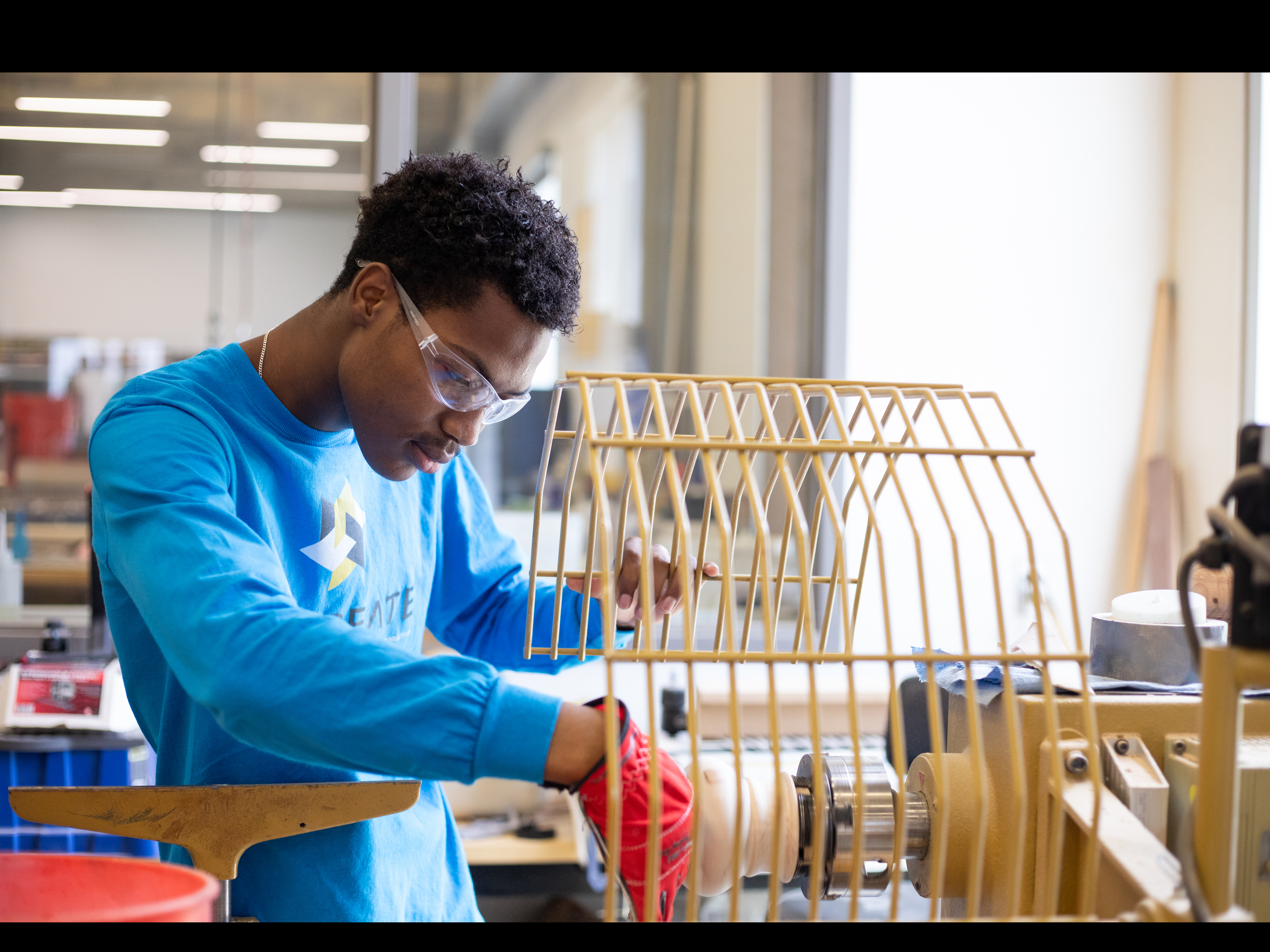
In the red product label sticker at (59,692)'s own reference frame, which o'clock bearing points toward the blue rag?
The blue rag is roughly at 11 o'clock from the red product label sticker.

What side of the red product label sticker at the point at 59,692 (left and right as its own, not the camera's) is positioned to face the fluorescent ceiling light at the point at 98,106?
back

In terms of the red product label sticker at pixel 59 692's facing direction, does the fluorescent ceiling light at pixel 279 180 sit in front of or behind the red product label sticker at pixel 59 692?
behind

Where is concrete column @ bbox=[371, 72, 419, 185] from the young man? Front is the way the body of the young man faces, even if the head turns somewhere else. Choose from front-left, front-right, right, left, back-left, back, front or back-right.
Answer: back-left

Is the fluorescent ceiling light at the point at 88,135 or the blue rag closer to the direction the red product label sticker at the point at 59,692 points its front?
the blue rag

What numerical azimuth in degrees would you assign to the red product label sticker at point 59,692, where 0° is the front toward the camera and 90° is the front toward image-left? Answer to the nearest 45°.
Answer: approximately 0°

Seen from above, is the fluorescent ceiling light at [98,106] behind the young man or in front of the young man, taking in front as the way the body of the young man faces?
behind

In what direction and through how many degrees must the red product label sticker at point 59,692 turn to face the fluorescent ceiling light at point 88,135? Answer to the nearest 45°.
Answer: approximately 180°
